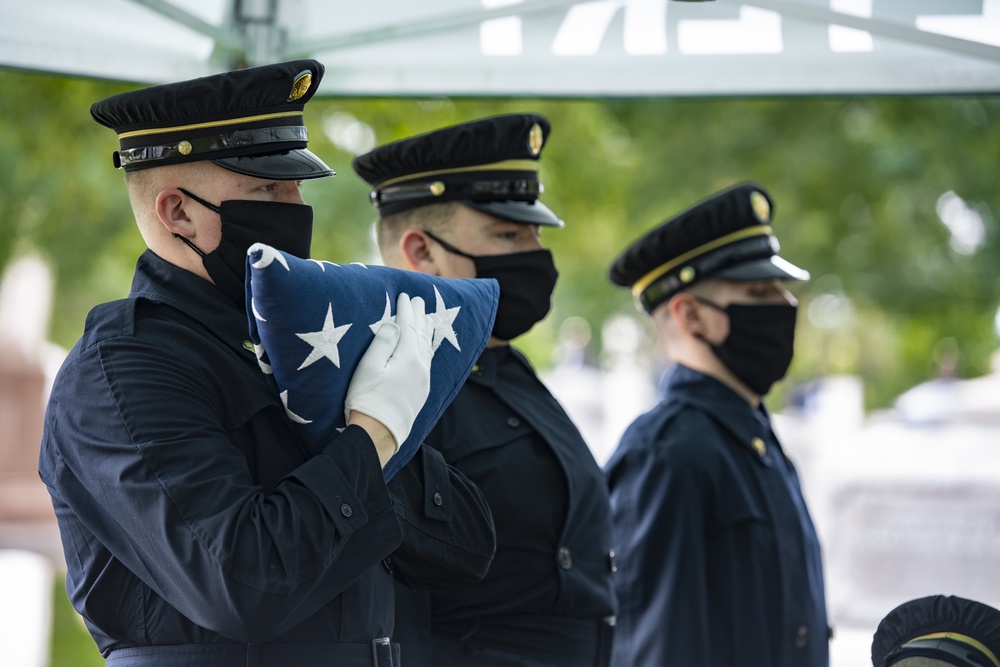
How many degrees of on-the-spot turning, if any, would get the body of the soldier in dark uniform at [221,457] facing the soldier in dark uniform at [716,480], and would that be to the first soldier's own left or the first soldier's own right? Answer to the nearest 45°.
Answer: approximately 45° to the first soldier's own left

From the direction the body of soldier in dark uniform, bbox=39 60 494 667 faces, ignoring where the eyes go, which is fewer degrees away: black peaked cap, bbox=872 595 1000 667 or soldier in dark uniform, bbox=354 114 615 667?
the black peaked cap

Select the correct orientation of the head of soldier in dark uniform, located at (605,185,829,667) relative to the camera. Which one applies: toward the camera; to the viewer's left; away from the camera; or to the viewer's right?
to the viewer's right

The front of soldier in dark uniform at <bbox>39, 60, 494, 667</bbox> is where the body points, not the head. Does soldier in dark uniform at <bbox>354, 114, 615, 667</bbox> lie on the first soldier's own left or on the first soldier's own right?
on the first soldier's own left

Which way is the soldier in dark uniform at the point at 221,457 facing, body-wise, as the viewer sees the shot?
to the viewer's right

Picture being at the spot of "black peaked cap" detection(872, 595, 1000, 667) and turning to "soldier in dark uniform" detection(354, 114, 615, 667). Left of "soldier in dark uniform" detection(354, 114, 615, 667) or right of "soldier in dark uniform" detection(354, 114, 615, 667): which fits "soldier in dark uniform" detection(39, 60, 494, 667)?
left

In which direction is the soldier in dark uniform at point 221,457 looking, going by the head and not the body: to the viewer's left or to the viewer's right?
to the viewer's right
